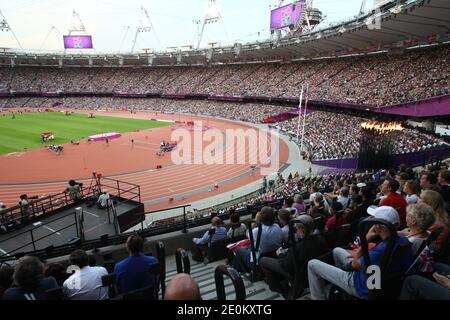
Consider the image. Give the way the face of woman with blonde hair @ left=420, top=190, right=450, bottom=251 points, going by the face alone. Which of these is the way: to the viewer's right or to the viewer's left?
to the viewer's left

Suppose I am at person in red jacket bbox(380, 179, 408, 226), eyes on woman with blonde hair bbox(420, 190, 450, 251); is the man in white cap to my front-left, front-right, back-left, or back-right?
front-right

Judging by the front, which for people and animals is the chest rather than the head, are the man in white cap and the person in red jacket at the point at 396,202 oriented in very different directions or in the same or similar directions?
same or similar directions

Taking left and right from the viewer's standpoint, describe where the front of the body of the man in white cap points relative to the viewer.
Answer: facing to the left of the viewer

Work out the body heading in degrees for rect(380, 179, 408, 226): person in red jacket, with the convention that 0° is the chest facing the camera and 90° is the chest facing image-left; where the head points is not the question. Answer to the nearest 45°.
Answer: approximately 90°

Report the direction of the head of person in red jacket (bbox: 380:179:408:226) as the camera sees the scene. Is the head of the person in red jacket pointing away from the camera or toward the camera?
away from the camera

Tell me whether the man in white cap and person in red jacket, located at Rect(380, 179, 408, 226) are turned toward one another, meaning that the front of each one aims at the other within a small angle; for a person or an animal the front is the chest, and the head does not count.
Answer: no

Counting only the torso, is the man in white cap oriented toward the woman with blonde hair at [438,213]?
no

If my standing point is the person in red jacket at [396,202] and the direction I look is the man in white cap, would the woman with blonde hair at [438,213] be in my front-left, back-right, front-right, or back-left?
front-left

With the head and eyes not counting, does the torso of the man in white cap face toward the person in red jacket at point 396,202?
no

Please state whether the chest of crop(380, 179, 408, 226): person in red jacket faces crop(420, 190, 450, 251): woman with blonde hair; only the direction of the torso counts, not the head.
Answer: no

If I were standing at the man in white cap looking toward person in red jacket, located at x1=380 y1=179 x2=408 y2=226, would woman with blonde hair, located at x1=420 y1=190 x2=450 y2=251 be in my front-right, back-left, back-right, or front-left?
front-right

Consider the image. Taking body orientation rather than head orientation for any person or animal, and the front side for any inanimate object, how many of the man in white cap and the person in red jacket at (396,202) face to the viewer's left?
2
